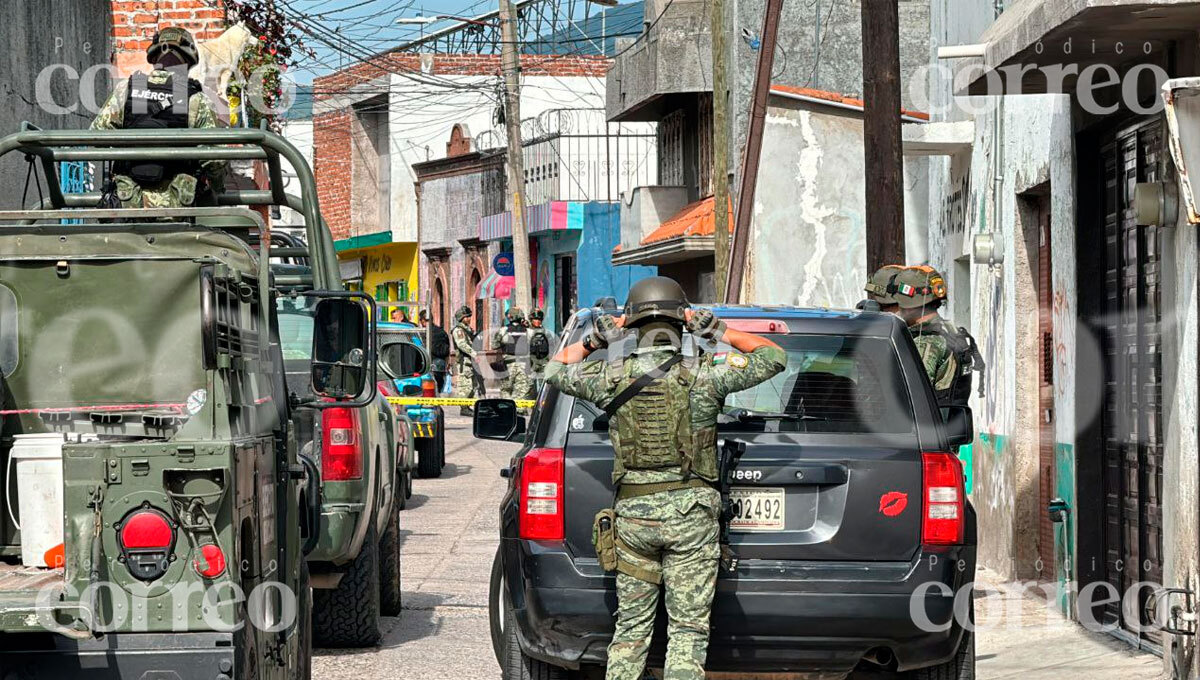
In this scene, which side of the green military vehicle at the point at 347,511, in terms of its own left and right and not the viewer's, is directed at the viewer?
back

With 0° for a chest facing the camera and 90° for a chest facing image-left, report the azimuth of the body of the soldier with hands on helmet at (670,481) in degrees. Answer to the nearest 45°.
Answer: approximately 180°

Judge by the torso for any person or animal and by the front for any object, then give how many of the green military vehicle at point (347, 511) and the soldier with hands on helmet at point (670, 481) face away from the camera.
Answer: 2

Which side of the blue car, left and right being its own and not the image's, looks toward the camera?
back

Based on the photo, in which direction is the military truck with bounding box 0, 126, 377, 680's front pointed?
away from the camera

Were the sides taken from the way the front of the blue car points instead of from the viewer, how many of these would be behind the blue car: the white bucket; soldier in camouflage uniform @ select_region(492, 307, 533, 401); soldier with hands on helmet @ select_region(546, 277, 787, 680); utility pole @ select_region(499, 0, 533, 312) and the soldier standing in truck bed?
3

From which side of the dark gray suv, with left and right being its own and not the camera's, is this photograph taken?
back

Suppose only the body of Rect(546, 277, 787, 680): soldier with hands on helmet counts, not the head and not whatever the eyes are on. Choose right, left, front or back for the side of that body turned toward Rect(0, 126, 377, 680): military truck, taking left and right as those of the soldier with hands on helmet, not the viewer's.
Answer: left

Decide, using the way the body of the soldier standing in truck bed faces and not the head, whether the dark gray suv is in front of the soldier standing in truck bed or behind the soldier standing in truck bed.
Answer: in front

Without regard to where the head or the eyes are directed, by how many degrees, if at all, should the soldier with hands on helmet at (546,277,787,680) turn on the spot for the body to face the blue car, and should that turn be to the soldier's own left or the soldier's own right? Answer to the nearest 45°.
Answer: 0° — they already face it

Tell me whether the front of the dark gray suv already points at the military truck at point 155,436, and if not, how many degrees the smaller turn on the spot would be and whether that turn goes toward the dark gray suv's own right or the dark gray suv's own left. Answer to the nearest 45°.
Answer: approximately 90° to the dark gray suv's own left
